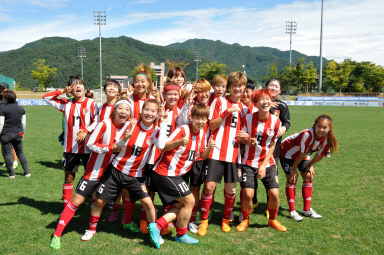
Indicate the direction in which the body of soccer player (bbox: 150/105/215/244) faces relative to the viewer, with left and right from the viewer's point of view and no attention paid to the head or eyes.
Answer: facing the viewer and to the right of the viewer

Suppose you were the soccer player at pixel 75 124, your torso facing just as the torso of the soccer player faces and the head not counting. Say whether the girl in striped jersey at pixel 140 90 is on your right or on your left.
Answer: on your left

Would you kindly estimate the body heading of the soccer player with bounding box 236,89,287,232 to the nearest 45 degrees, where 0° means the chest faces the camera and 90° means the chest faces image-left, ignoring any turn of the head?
approximately 0°

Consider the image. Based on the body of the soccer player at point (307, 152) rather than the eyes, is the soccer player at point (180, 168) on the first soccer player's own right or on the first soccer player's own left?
on the first soccer player's own right

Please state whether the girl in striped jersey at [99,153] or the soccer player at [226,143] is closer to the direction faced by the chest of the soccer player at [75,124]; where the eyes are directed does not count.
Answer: the girl in striped jersey

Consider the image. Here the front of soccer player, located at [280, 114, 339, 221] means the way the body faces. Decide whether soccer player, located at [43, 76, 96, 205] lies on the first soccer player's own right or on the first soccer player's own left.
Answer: on the first soccer player's own right

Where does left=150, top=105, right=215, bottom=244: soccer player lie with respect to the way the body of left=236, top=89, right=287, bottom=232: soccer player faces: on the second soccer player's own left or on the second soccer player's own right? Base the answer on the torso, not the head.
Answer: on the second soccer player's own right

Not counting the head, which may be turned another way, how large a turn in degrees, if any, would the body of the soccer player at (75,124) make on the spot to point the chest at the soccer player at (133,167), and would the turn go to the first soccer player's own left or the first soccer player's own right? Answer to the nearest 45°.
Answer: approximately 45° to the first soccer player's own left

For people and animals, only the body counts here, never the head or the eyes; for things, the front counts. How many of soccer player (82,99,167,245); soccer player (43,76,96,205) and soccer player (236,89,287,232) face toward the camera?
3

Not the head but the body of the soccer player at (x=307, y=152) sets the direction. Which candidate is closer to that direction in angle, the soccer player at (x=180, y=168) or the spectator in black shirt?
the soccer player

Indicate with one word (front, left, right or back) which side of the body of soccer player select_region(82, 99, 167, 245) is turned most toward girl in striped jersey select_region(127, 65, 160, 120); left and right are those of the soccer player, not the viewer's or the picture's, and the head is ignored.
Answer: back
